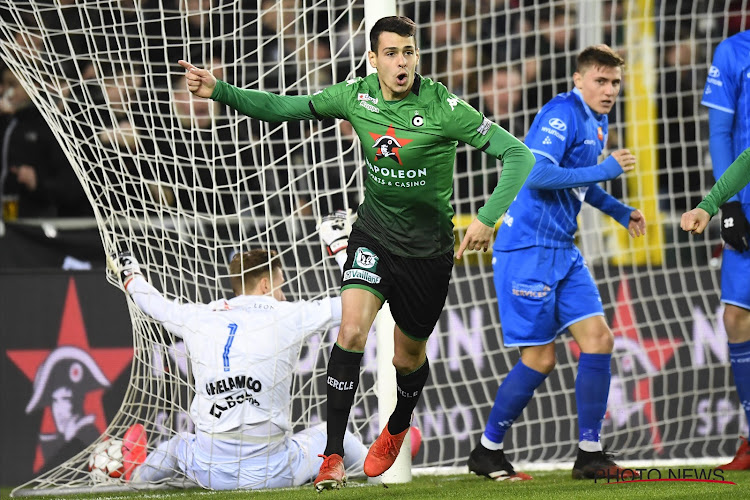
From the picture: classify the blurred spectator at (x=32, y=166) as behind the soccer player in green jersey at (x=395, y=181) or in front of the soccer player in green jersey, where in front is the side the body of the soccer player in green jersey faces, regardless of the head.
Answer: behind

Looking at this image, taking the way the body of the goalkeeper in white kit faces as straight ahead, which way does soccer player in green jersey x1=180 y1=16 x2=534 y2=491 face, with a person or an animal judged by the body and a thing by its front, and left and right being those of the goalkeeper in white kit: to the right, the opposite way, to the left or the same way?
the opposite way

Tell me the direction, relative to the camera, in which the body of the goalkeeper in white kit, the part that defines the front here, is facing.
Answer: away from the camera

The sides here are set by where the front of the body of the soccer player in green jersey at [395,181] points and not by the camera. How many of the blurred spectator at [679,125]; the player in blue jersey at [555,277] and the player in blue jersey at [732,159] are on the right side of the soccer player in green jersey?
0

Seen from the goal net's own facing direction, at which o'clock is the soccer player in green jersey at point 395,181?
The soccer player in green jersey is roughly at 12 o'clock from the goal net.

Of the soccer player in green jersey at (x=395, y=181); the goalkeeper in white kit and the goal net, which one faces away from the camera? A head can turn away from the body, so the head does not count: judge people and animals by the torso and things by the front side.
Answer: the goalkeeper in white kit

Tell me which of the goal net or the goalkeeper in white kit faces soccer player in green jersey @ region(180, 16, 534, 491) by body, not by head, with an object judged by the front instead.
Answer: the goal net

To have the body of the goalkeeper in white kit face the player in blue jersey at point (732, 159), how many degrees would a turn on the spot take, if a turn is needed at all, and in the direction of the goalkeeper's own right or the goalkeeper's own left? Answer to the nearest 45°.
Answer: approximately 90° to the goalkeeper's own right

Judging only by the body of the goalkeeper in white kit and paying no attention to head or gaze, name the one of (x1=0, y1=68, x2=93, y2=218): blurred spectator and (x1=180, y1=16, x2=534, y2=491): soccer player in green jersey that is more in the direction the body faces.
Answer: the blurred spectator

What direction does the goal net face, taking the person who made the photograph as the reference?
facing the viewer

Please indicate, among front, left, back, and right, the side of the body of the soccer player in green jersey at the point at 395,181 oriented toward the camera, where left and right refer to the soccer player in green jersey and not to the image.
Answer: front

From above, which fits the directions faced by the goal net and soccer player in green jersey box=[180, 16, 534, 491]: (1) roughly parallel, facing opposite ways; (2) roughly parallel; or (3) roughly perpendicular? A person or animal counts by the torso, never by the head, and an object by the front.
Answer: roughly parallel

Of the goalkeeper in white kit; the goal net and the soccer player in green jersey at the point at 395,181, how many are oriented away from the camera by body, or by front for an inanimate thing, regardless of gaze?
1

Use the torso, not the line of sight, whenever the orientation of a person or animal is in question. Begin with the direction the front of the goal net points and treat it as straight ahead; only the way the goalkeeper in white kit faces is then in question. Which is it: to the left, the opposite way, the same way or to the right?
the opposite way

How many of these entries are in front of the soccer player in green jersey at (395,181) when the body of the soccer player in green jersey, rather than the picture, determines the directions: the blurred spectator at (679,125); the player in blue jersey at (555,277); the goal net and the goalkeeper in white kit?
0
